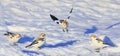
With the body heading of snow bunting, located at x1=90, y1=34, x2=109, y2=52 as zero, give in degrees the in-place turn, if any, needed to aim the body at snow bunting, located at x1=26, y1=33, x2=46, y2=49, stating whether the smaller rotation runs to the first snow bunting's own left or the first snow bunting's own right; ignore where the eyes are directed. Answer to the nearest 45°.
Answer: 0° — it already faces it

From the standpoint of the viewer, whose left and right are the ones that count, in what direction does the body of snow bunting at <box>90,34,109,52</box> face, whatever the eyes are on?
facing to the left of the viewer

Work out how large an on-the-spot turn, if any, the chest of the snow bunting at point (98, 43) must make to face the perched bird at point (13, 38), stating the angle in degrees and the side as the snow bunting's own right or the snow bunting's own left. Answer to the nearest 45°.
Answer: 0° — it already faces it
